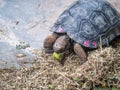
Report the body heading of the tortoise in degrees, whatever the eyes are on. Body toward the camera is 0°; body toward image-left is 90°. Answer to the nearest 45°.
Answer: approximately 45°
